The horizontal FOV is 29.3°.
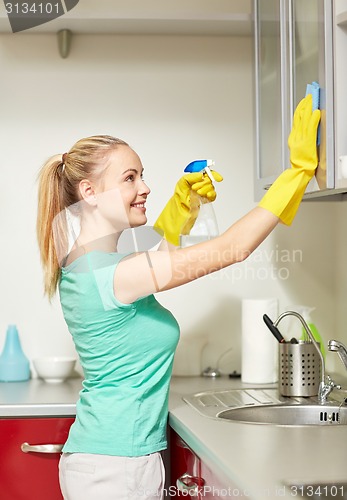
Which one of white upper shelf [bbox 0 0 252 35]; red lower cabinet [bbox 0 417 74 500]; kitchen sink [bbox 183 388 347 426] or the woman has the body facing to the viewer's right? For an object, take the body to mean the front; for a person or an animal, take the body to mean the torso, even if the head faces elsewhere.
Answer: the woman

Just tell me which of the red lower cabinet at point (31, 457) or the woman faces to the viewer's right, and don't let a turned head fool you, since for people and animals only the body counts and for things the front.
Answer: the woman

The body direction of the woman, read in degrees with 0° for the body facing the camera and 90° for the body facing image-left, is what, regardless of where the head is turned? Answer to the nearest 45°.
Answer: approximately 270°

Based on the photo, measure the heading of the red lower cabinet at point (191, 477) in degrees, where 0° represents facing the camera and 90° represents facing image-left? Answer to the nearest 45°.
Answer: approximately 45°

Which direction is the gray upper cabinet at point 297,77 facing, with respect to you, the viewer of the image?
facing the viewer and to the left of the viewer

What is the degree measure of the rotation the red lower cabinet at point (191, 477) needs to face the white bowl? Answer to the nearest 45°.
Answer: approximately 90° to its right

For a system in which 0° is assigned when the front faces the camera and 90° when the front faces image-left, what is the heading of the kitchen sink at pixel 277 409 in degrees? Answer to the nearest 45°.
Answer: approximately 45°

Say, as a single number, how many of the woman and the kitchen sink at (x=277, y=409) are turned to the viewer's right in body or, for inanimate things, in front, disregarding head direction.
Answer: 1

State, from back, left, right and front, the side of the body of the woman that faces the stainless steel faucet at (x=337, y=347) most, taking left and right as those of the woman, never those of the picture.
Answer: front

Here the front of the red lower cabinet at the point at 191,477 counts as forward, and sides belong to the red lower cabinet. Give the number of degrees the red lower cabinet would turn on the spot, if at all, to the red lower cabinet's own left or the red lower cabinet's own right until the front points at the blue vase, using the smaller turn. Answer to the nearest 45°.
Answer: approximately 90° to the red lower cabinet's own right

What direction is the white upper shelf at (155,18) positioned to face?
toward the camera

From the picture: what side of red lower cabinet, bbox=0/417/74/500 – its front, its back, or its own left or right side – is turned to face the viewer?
front
